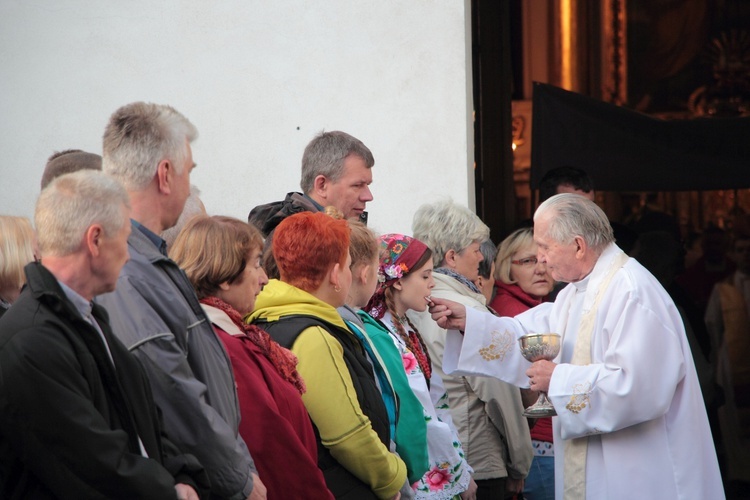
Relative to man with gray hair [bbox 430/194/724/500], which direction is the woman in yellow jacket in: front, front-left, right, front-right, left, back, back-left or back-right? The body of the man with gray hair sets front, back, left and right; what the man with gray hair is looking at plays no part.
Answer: front-left

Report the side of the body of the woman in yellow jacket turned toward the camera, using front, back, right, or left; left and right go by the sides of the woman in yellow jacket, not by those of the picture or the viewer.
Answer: right

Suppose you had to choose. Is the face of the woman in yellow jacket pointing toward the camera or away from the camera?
away from the camera

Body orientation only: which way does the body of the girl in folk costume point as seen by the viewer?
to the viewer's right

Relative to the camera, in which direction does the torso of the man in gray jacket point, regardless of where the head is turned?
to the viewer's right

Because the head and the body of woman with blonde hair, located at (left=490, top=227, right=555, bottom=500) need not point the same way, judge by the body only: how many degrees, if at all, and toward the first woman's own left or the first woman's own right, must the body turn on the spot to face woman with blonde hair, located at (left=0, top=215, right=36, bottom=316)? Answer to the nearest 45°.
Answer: approximately 90° to the first woman's own right

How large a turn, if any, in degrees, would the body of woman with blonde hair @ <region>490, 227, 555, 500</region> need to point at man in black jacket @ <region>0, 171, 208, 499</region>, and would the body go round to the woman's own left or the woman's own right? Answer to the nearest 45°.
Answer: approximately 45° to the woman's own right

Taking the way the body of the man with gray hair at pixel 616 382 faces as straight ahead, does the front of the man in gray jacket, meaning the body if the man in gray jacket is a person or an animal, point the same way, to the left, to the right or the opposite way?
the opposite way

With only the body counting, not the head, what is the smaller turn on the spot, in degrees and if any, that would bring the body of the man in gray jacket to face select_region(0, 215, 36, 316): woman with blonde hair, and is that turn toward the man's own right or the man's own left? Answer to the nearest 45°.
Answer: approximately 135° to the man's own left

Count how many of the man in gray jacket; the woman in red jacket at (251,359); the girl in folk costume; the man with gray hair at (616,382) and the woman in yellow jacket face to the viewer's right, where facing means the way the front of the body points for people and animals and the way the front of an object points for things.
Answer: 4

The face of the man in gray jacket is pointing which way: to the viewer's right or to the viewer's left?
to the viewer's right

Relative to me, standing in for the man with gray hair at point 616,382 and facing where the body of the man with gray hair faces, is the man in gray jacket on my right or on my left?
on my left

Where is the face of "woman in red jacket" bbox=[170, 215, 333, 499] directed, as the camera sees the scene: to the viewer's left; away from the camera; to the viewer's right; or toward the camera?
to the viewer's right

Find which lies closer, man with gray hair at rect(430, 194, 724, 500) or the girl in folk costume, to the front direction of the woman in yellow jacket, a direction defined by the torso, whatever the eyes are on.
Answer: the man with gray hair

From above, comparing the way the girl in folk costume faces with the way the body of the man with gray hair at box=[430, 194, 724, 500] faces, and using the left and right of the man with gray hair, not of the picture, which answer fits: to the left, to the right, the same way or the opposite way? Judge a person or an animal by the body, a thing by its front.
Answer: the opposite way

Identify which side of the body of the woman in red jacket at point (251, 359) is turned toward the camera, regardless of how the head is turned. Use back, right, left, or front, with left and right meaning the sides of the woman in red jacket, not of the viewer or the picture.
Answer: right

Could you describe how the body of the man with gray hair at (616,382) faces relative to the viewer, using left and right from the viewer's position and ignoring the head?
facing to the left of the viewer
